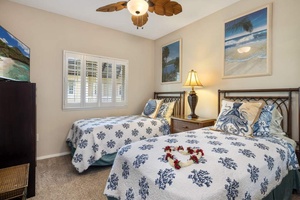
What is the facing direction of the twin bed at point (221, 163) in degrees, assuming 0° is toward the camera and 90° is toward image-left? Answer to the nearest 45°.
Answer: approximately 45°

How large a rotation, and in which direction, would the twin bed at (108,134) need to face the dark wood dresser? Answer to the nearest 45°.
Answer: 0° — it already faces it

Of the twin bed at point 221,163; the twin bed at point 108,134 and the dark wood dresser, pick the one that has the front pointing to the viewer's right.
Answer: the dark wood dresser

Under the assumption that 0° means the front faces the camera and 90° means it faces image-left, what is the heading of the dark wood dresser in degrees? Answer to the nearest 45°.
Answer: approximately 270°

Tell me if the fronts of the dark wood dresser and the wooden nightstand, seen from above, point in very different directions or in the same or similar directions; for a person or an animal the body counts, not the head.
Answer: very different directions

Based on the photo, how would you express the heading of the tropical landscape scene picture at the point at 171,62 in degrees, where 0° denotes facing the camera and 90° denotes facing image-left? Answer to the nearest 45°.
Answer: approximately 45°
